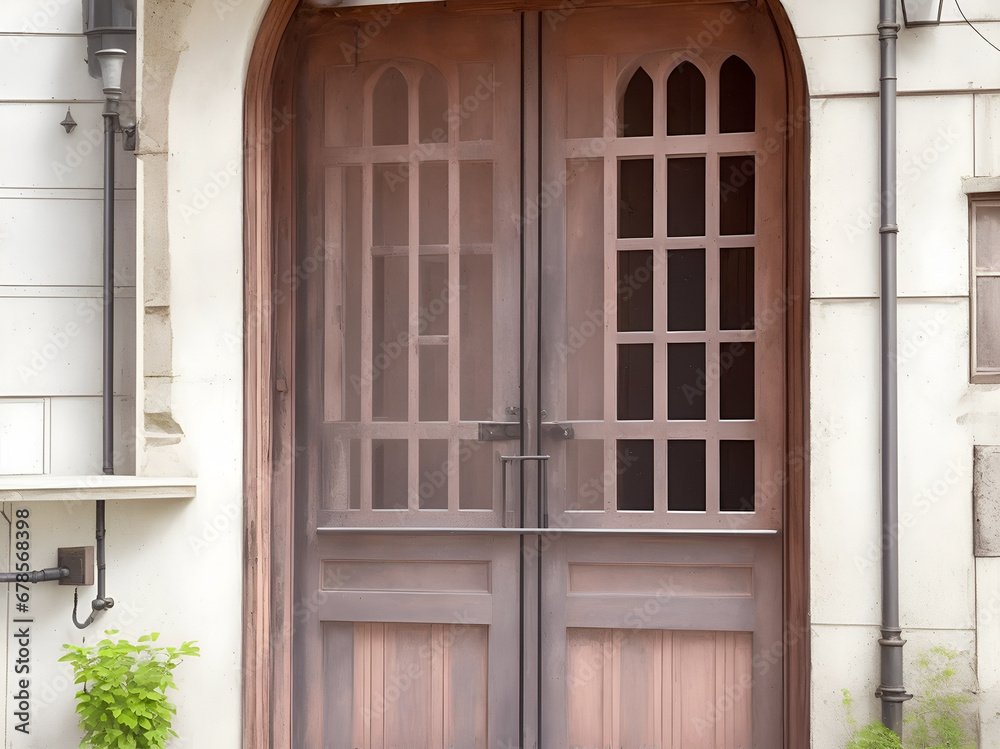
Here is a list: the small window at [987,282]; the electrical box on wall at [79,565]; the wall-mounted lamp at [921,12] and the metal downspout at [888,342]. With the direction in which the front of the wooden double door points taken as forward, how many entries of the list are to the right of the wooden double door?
1

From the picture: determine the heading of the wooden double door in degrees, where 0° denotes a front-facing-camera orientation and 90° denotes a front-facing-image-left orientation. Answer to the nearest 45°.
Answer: approximately 0°

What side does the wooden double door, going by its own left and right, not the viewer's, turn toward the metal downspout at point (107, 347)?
right

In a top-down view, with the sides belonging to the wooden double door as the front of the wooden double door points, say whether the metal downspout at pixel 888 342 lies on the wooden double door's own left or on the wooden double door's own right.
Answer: on the wooden double door's own left

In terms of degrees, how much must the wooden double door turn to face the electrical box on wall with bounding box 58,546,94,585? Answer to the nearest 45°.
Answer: approximately 90° to its right

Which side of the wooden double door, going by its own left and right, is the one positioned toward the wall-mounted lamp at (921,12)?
left

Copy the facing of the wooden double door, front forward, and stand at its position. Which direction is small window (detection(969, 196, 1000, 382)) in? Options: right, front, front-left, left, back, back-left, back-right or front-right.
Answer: left

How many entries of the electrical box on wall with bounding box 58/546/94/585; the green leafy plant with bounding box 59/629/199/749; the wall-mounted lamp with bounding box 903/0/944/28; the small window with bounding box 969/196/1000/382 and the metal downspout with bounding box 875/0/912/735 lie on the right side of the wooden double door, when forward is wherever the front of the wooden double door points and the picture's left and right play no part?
2
